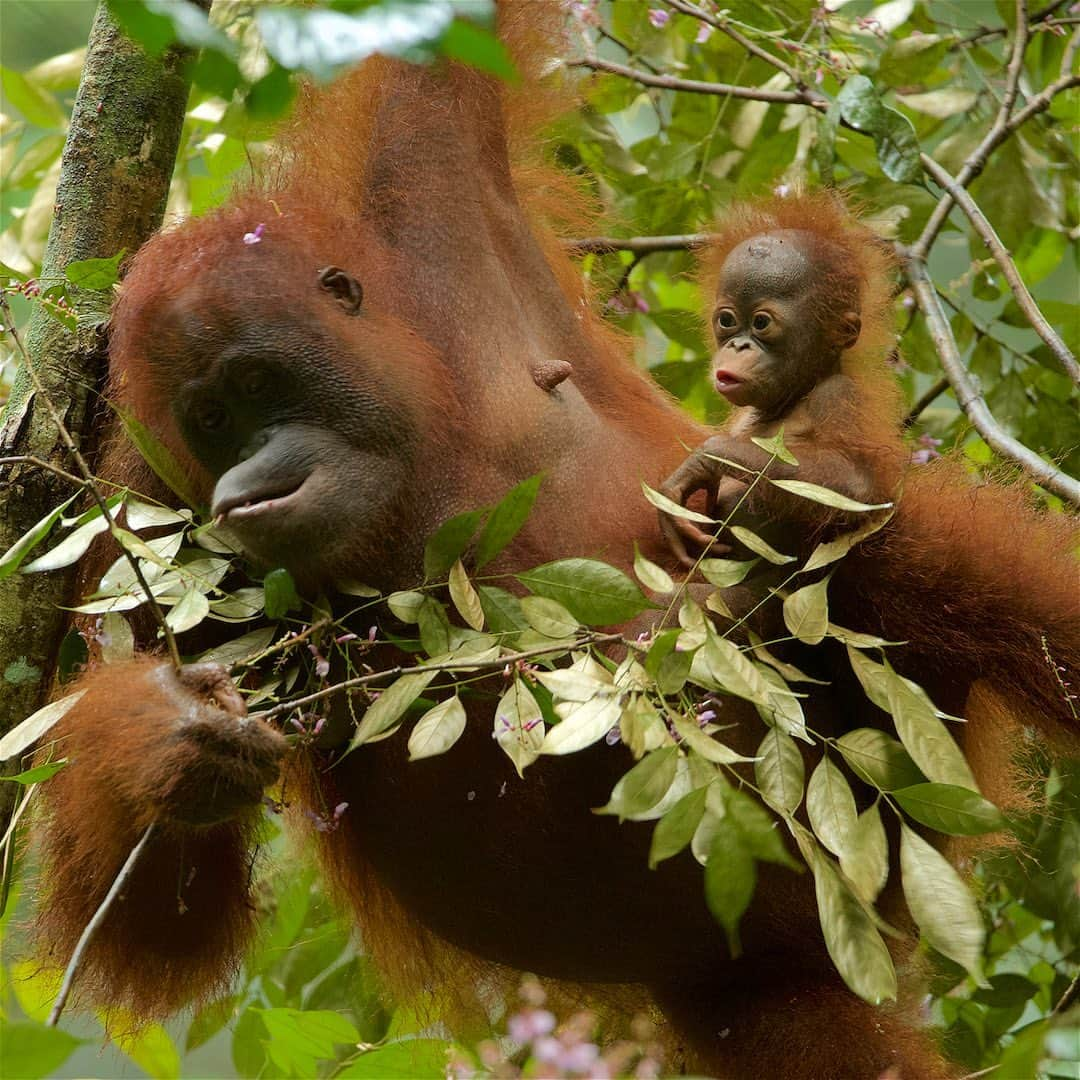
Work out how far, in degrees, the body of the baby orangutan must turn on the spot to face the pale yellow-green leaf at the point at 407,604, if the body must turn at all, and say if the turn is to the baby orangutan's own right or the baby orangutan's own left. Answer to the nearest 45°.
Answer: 0° — it already faces it

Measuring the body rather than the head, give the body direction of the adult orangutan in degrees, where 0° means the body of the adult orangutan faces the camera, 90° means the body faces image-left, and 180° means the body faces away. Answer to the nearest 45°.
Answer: approximately 45°

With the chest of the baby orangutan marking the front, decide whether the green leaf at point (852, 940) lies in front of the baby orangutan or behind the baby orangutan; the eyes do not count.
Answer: in front

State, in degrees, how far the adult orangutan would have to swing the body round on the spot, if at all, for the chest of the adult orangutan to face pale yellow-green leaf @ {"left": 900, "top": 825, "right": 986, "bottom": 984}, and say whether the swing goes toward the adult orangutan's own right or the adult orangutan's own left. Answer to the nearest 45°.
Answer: approximately 90° to the adult orangutan's own left

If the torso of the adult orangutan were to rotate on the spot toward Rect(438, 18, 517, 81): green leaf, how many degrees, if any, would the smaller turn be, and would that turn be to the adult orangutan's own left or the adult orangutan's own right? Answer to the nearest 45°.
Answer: approximately 45° to the adult orangutan's own left

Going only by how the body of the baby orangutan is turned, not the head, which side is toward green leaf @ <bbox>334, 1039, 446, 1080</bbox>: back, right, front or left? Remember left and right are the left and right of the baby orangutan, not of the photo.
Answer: front
